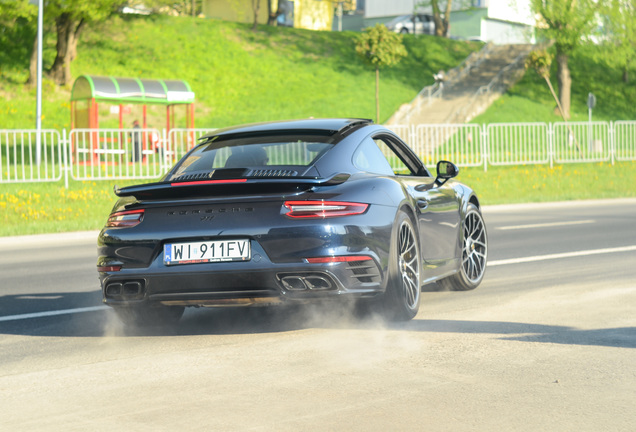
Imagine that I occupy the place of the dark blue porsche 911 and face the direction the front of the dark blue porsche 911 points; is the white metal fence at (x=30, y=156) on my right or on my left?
on my left

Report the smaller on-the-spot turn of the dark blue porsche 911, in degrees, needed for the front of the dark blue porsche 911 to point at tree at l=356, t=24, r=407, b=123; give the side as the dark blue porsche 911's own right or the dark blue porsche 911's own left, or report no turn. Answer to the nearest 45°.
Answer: approximately 45° to the dark blue porsche 911's own left

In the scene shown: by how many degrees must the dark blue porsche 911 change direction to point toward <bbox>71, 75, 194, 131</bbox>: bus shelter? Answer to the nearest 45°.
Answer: approximately 45° to its left

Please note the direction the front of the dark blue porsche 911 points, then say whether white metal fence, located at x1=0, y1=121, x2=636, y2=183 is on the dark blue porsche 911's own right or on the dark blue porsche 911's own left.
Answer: on the dark blue porsche 911's own left

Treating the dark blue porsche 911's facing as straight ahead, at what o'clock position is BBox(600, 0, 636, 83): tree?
The tree is roughly at 11 o'clock from the dark blue porsche 911.

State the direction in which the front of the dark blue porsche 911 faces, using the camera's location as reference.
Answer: facing away from the viewer and to the right of the viewer

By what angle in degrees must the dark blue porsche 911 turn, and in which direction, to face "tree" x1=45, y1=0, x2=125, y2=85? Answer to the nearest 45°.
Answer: approximately 45° to its left

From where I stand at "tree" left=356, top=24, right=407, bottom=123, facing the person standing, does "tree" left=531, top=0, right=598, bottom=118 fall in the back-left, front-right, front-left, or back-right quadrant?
back-left

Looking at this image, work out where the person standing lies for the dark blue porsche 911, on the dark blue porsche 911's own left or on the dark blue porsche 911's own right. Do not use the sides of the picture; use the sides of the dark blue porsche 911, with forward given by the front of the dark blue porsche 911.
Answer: on the dark blue porsche 911's own left
